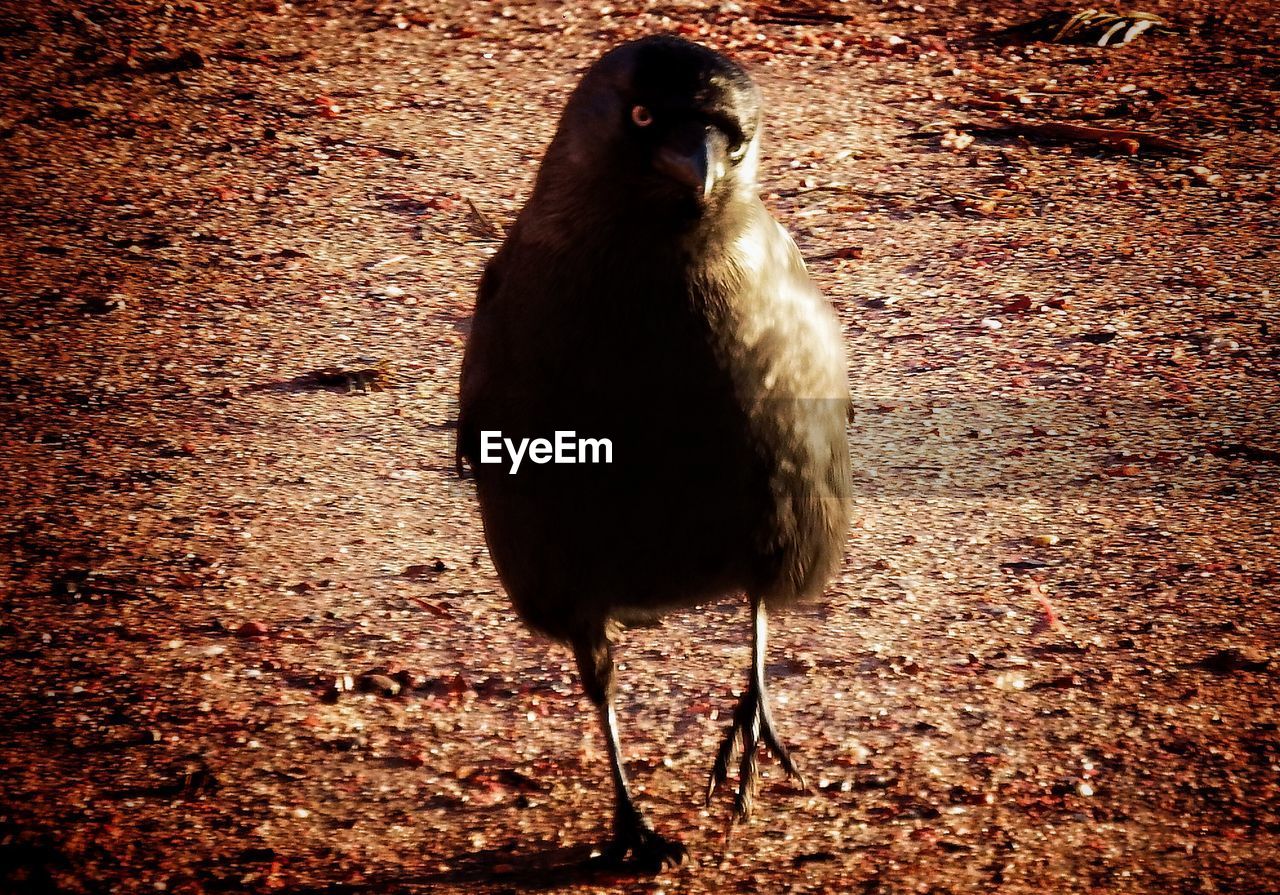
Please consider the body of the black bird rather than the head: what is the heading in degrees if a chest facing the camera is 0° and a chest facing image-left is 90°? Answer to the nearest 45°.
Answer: approximately 0°
